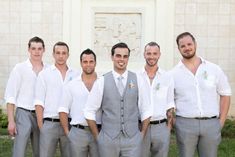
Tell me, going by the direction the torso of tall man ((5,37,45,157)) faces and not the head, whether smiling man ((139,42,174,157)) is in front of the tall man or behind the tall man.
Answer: in front

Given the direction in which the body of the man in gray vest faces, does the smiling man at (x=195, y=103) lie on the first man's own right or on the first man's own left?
on the first man's own left

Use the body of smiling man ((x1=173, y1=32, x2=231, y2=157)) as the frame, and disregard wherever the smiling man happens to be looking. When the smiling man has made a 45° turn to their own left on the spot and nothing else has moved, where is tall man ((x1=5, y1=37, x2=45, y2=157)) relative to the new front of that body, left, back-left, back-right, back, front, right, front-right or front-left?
back-right

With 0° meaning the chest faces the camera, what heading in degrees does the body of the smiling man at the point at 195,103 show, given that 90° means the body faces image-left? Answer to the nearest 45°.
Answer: approximately 0°

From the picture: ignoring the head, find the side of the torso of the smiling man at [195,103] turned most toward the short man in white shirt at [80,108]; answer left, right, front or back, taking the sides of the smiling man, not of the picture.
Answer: right

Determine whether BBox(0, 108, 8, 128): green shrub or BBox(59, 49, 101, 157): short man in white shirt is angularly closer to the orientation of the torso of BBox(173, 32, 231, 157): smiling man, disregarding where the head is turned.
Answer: the short man in white shirt

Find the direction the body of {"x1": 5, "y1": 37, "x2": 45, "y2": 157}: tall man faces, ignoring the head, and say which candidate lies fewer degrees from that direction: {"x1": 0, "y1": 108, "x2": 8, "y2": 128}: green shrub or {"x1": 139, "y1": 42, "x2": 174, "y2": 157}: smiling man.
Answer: the smiling man

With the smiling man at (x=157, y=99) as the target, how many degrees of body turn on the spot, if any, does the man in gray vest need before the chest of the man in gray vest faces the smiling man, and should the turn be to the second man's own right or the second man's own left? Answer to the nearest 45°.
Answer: approximately 135° to the second man's own left

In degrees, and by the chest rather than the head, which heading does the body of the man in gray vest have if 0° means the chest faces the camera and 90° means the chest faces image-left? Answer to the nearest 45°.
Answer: approximately 0°

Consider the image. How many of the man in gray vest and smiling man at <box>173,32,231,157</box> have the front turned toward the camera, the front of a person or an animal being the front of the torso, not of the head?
2
